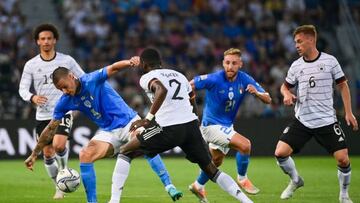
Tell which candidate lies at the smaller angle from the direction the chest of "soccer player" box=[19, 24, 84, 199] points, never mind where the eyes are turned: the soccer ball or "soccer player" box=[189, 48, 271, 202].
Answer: the soccer ball

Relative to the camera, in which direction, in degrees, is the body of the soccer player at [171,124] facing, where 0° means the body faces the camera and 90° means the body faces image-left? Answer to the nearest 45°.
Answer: approximately 135°

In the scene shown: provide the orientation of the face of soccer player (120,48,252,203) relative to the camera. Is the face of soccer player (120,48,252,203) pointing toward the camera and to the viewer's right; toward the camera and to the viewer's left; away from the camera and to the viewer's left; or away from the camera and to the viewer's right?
away from the camera and to the viewer's left

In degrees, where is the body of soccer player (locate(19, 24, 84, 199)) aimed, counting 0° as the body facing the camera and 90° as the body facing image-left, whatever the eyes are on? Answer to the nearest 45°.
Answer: approximately 0°

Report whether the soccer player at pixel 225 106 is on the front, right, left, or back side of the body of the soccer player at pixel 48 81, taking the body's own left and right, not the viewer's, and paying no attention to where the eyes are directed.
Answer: left

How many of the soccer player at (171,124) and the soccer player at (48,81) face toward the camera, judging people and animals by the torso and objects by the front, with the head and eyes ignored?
1
